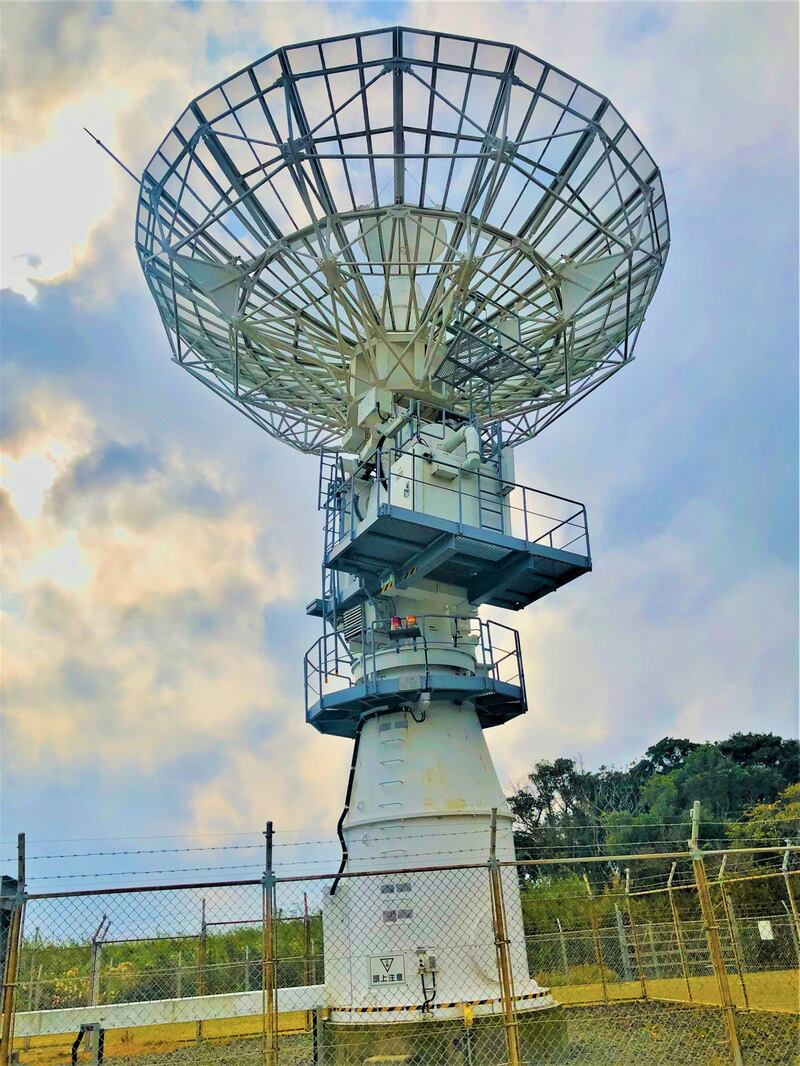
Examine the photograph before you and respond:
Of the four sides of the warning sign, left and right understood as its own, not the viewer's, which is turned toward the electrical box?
left

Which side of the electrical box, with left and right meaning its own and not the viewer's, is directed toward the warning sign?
right

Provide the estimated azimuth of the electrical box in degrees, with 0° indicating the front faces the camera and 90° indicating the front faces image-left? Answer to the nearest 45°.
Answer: approximately 0°

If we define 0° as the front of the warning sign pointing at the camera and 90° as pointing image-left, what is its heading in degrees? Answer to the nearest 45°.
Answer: approximately 0°
